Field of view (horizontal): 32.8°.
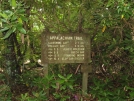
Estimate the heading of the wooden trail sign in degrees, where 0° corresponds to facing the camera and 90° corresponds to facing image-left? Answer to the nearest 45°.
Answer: approximately 0°
